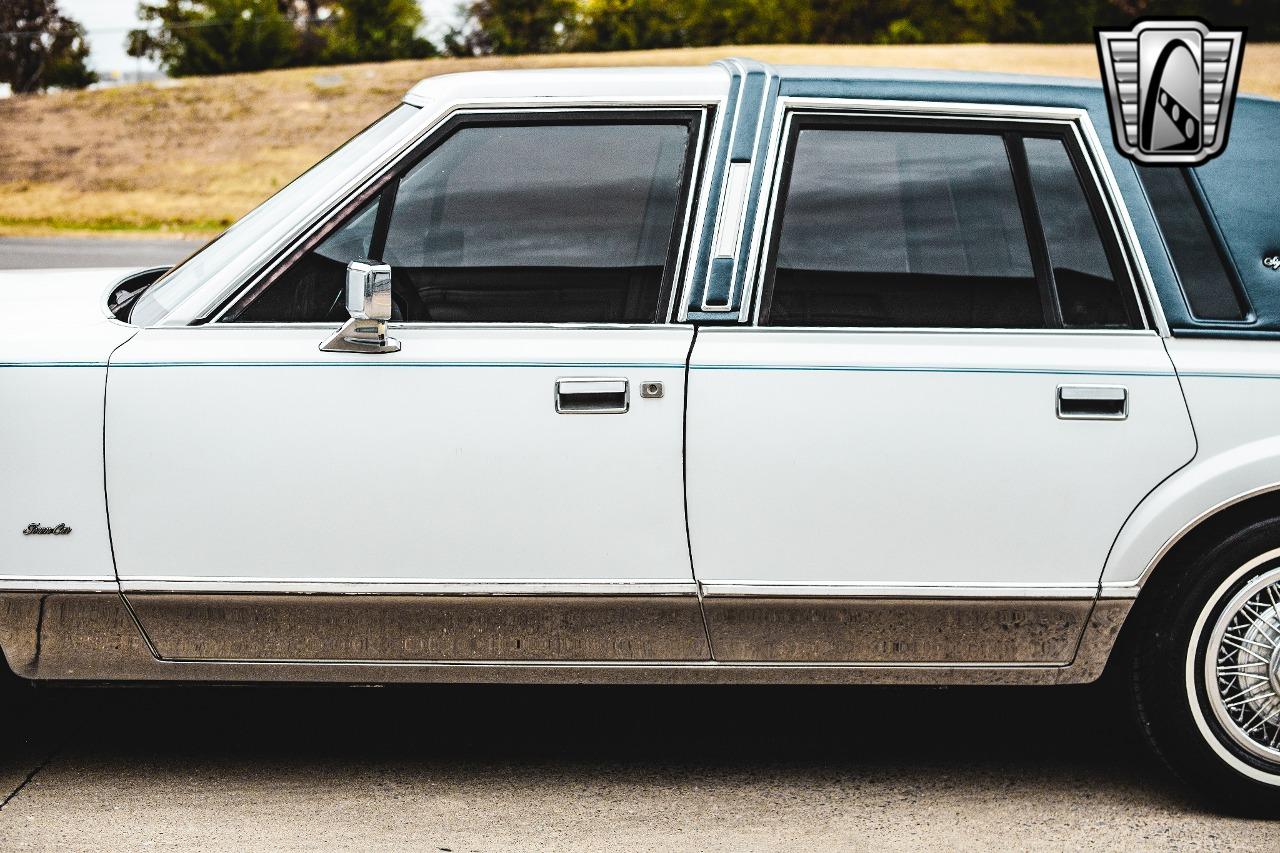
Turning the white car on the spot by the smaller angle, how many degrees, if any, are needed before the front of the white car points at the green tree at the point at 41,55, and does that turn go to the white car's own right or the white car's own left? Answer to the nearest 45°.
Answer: approximately 45° to the white car's own right

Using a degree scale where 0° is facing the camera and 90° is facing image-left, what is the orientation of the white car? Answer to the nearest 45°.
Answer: approximately 90°

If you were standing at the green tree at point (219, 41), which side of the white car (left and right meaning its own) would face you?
right

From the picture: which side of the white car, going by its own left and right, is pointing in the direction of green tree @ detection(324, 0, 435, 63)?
right
